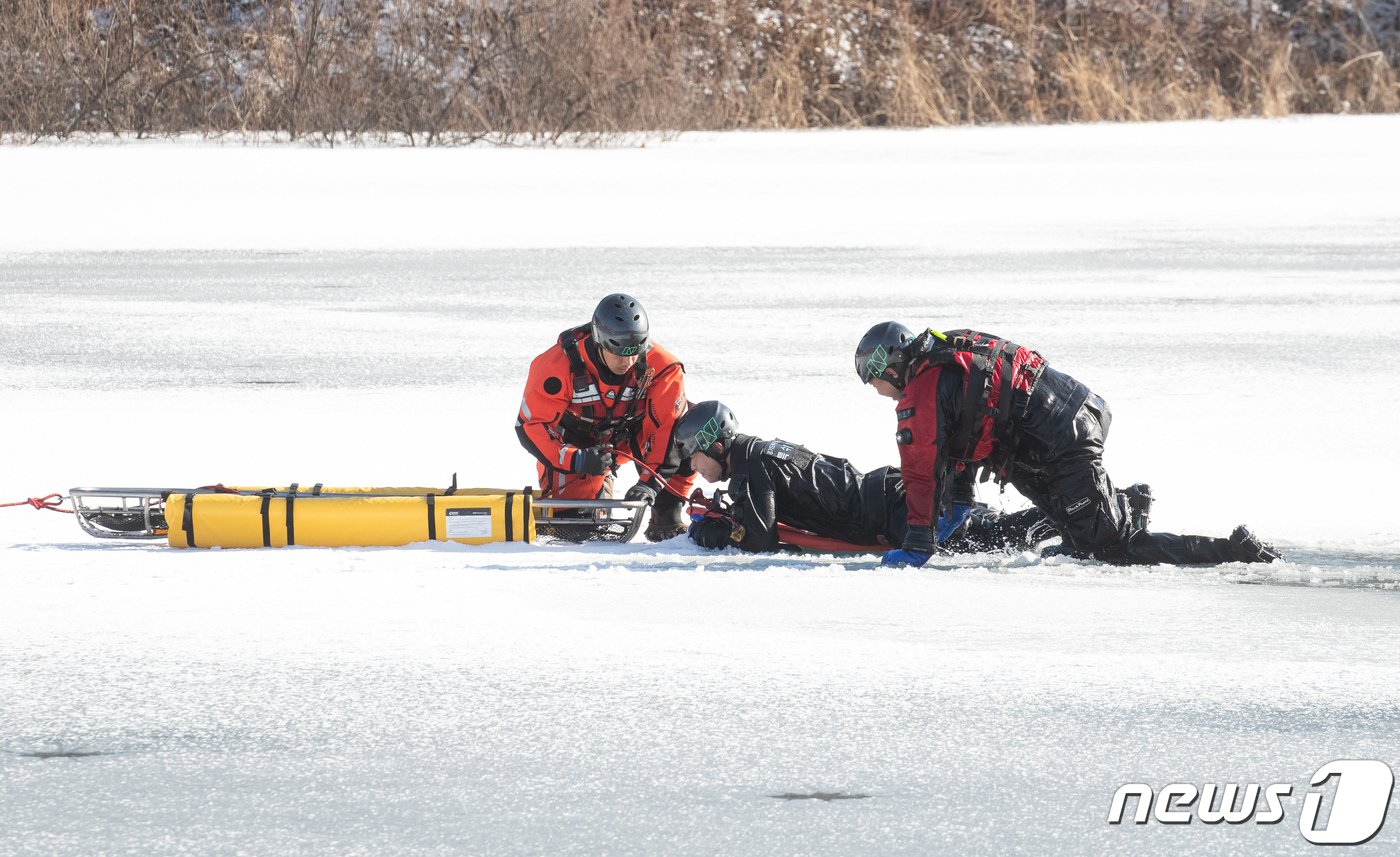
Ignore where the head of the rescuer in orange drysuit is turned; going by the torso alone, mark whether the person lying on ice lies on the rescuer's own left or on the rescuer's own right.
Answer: on the rescuer's own left

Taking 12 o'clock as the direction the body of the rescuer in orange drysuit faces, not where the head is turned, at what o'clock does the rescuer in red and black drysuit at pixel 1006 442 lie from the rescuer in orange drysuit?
The rescuer in red and black drysuit is roughly at 10 o'clock from the rescuer in orange drysuit.

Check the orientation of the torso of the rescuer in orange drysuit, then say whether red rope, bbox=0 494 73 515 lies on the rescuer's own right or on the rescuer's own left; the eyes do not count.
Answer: on the rescuer's own right

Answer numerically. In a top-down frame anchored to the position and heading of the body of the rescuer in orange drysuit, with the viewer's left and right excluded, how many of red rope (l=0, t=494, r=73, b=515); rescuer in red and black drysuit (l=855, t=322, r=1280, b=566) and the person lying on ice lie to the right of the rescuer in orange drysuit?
1

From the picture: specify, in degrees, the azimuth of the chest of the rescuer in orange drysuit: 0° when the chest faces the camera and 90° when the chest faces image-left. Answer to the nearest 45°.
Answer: approximately 0°
